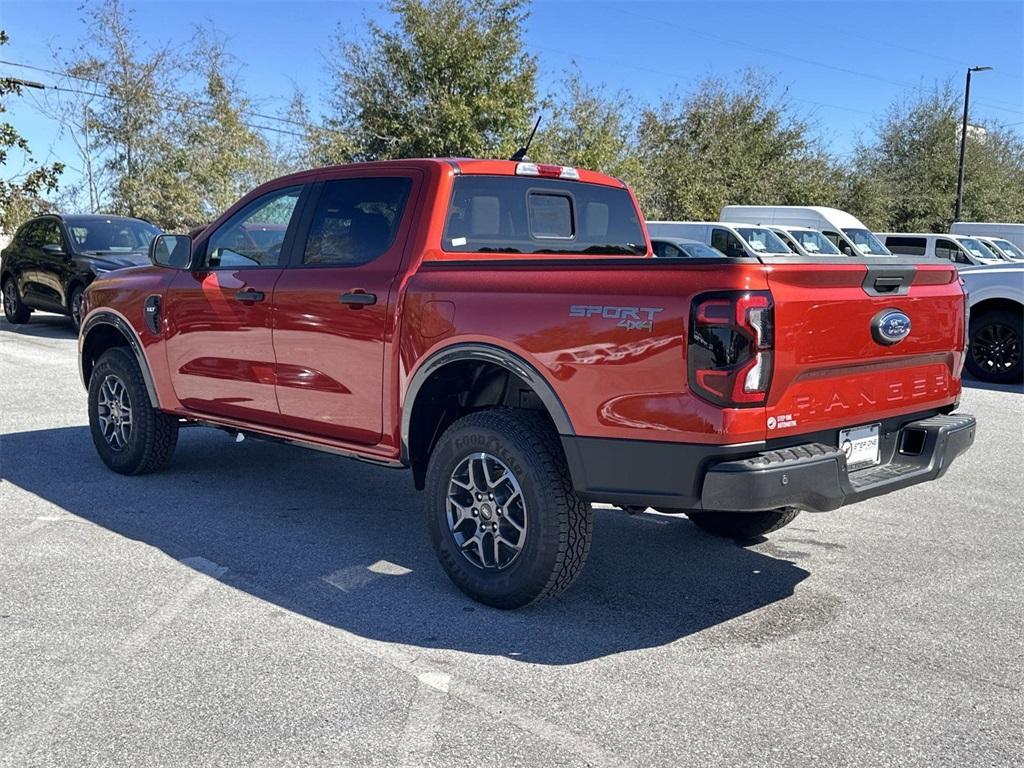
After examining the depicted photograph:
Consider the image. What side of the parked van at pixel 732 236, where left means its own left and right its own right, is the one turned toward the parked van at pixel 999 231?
left

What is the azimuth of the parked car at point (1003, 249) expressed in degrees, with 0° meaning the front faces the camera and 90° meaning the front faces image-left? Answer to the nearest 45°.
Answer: approximately 315°

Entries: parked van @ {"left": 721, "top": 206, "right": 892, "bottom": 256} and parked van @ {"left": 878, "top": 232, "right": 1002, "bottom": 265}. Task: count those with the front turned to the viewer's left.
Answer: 0

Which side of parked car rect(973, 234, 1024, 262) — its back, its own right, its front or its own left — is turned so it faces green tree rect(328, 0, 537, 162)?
right

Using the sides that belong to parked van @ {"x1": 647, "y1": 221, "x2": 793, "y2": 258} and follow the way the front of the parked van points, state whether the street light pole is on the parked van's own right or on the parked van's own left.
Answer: on the parked van's own left

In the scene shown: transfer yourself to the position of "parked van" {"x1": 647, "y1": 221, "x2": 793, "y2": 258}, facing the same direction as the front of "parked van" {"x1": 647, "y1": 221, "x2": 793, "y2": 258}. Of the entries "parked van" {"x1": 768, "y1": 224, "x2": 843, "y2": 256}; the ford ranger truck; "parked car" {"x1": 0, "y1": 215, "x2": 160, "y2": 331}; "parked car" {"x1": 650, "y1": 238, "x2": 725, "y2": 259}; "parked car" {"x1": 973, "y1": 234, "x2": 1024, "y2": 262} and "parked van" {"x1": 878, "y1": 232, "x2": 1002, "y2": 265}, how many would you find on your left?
3

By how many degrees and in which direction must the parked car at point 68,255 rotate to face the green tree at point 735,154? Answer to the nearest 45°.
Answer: approximately 90° to its left

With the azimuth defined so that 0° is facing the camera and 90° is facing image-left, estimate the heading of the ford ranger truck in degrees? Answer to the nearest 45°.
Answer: approximately 135°

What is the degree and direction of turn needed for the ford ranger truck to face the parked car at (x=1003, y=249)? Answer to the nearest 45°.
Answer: approximately 90° to its right

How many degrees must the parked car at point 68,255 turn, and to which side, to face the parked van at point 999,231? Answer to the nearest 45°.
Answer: approximately 45° to its left

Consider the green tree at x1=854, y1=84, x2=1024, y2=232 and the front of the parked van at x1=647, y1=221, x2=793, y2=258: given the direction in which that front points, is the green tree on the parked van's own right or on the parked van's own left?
on the parked van's own left

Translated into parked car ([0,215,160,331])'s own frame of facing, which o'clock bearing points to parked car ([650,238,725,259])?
parked car ([650,238,725,259]) is roughly at 11 o'clock from parked car ([0,215,160,331]).

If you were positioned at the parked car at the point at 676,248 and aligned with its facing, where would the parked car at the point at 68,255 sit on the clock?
the parked car at the point at 68,255 is roughly at 4 o'clock from the parked car at the point at 676,248.

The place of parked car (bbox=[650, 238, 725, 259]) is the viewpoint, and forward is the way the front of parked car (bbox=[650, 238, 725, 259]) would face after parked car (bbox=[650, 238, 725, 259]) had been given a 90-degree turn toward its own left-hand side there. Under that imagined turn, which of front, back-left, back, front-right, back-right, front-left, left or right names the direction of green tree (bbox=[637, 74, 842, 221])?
front-left
